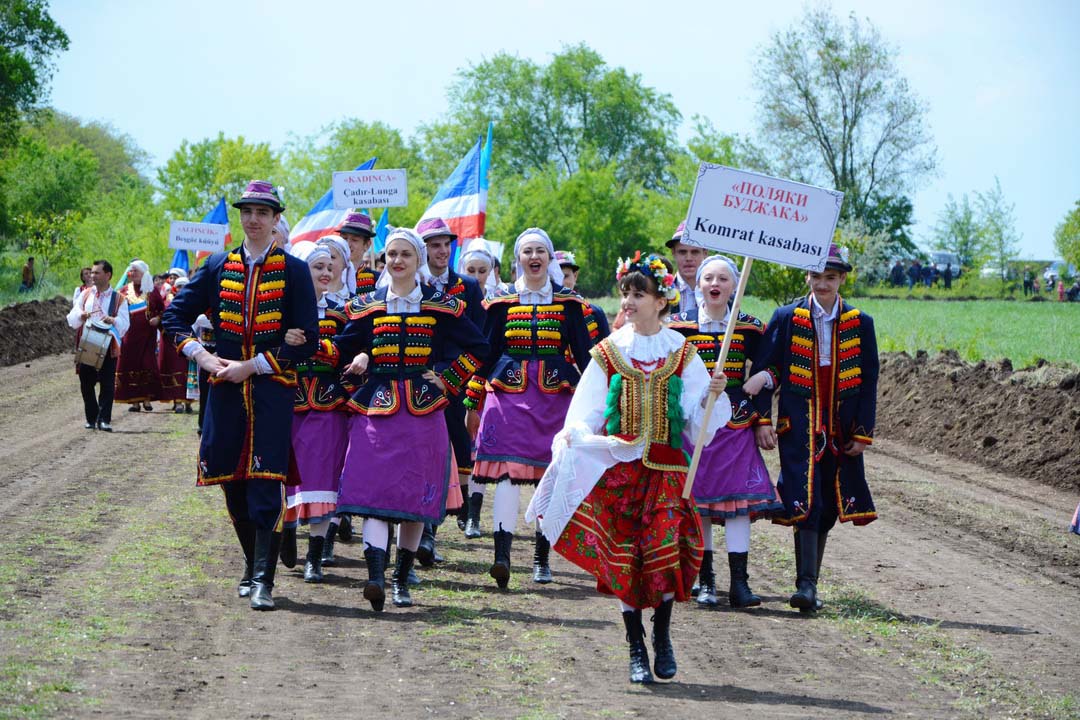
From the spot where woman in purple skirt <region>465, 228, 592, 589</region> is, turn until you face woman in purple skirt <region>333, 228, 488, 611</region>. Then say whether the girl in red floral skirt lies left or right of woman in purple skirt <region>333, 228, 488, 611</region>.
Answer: left

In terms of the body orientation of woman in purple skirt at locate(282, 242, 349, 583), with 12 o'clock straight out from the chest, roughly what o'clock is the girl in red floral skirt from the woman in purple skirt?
The girl in red floral skirt is roughly at 11 o'clock from the woman in purple skirt.

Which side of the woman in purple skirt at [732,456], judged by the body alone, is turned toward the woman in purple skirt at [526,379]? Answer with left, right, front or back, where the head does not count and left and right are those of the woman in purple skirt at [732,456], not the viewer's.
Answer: right

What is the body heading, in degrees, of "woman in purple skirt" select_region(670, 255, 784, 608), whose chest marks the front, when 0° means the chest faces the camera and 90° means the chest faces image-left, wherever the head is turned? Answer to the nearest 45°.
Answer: approximately 0°

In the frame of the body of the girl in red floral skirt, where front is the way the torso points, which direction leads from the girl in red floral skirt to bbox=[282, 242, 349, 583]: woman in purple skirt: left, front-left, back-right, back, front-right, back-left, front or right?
back-right

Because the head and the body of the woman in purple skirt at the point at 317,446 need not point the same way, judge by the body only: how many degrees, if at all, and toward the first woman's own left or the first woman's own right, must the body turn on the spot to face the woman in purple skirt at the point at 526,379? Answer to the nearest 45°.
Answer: approximately 90° to the first woman's own left
